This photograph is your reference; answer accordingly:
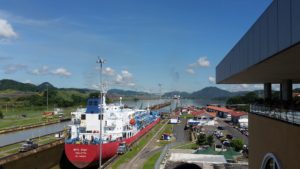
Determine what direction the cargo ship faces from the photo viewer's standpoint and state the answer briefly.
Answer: facing away from the viewer and to the right of the viewer

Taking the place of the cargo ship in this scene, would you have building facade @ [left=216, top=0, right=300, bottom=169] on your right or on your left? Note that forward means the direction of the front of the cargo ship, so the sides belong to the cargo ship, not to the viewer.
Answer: on your right
